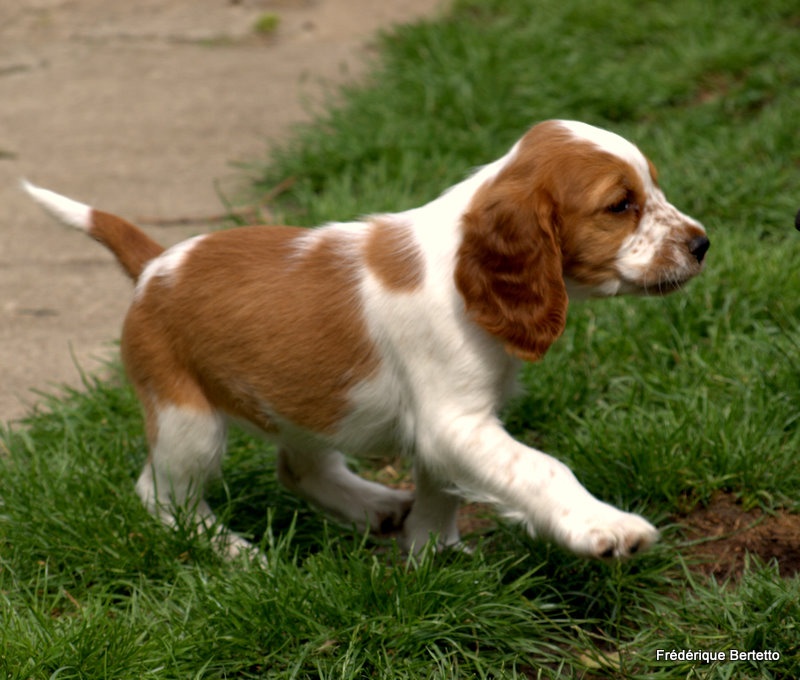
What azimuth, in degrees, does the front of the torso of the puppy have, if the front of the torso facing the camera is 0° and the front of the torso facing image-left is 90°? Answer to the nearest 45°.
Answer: approximately 270°
